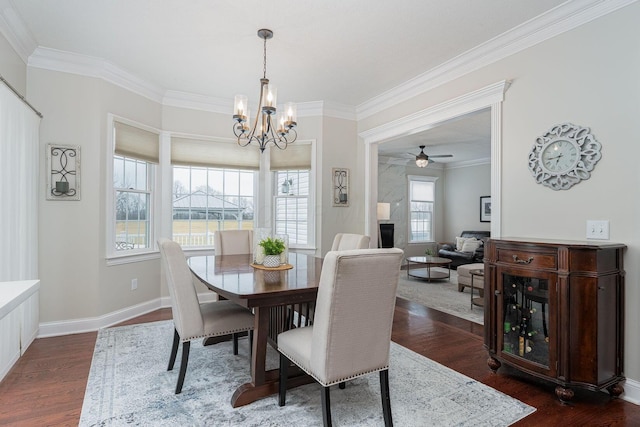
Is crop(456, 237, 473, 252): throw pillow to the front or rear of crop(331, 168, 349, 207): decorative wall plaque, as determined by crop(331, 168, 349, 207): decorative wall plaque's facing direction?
to the rear

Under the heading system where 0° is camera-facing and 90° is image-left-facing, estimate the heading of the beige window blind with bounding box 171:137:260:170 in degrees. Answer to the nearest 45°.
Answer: approximately 0°

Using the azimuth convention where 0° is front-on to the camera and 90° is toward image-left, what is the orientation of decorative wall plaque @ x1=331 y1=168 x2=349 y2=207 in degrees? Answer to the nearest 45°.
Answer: approximately 0°

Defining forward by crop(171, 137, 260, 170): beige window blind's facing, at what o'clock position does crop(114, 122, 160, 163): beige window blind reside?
crop(114, 122, 160, 163): beige window blind is roughly at 2 o'clock from crop(171, 137, 260, 170): beige window blind.

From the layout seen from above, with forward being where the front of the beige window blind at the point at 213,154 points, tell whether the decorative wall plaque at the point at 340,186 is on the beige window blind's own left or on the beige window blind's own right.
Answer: on the beige window blind's own left

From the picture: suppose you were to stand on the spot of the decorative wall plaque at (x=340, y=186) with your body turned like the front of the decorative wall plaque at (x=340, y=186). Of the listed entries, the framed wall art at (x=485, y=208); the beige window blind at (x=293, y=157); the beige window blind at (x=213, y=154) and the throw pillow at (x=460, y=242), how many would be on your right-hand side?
2

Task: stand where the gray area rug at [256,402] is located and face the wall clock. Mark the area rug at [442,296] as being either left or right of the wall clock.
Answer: left

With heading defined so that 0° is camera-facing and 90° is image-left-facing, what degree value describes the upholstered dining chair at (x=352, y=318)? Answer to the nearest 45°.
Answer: approximately 135°

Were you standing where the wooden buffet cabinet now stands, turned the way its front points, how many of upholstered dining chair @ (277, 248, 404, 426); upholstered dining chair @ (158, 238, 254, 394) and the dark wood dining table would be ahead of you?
3
